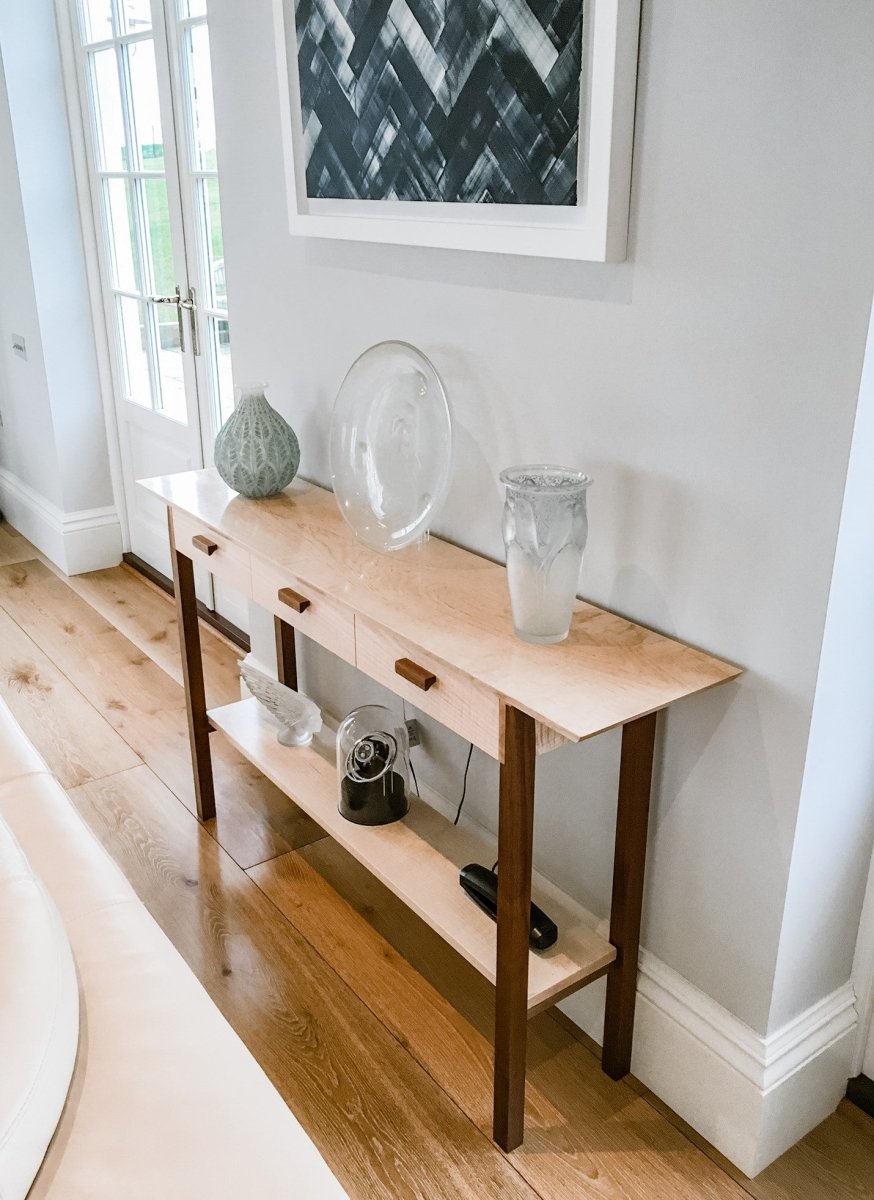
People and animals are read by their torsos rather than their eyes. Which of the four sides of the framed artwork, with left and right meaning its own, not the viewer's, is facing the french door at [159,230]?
right

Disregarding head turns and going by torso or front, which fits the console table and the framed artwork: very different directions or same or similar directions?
same or similar directions

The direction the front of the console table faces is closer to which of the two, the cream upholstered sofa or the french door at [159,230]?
the cream upholstered sofa

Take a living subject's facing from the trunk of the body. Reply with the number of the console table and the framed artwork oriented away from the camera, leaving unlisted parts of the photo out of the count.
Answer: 0

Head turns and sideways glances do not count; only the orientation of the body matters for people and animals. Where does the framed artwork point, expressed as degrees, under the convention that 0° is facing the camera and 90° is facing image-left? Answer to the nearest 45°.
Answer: approximately 45°

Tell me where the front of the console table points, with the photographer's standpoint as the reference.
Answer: facing the viewer and to the left of the viewer
